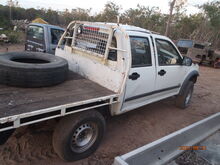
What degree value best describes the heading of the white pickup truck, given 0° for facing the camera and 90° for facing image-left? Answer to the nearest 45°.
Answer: approximately 225°
